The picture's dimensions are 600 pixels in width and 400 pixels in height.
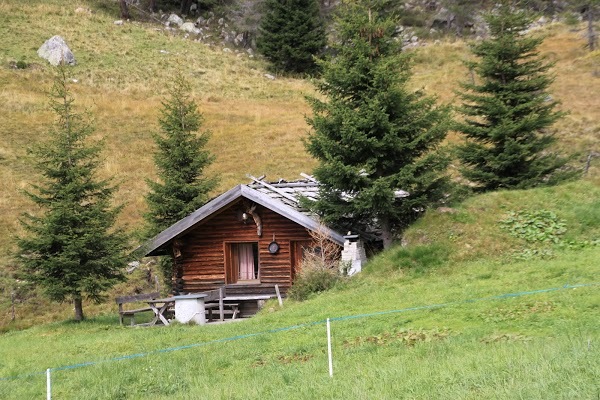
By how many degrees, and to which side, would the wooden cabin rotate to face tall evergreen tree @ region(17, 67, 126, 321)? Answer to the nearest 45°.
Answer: approximately 90° to its right

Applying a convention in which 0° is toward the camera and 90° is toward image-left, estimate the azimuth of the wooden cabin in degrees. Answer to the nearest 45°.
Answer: approximately 0°

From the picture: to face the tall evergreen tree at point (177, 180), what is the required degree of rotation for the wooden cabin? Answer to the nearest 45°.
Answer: approximately 135° to its right

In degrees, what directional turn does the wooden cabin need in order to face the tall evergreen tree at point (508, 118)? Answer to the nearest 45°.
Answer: approximately 90° to its left
